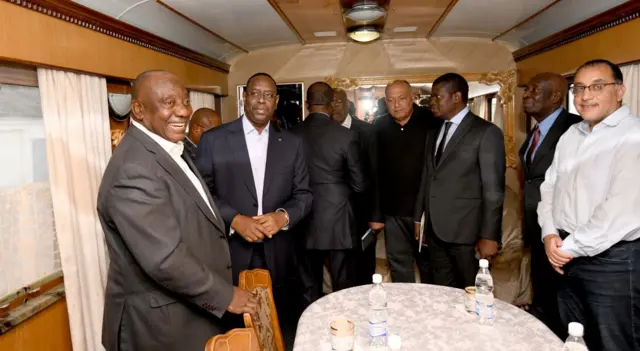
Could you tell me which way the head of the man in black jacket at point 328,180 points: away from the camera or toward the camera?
away from the camera

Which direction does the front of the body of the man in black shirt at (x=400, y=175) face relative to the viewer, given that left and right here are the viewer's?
facing the viewer

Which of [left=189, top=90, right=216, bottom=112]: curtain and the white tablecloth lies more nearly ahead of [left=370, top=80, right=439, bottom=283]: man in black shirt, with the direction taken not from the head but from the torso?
the white tablecloth

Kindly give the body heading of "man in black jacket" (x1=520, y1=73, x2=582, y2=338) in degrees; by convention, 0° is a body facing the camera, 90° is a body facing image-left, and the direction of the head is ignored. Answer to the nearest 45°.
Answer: approximately 45°

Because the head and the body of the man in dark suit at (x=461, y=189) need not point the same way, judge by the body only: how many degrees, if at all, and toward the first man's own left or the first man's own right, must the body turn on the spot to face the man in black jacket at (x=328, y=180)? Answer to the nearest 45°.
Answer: approximately 45° to the first man's own right

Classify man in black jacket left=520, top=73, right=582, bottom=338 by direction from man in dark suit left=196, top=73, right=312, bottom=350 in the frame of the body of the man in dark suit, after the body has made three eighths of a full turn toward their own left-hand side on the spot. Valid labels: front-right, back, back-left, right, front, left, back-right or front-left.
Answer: front-right

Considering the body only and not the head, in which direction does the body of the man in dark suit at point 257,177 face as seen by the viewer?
toward the camera

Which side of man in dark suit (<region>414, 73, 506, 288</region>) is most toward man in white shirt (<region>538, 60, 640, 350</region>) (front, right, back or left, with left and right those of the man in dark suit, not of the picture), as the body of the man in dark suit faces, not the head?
left

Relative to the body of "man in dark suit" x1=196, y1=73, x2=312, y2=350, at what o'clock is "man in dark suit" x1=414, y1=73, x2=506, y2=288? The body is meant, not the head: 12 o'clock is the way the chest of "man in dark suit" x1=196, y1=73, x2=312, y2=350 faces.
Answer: "man in dark suit" x1=414, y1=73, x2=506, y2=288 is roughly at 9 o'clock from "man in dark suit" x1=196, y1=73, x2=312, y2=350.

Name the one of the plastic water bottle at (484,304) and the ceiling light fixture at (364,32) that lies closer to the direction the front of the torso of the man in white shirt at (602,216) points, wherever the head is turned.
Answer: the plastic water bottle

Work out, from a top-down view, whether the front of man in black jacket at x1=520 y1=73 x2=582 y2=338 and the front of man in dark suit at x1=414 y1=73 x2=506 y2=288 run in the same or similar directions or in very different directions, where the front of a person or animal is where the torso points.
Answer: same or similar directions

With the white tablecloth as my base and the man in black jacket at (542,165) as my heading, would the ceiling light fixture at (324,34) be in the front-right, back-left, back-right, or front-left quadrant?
front-left

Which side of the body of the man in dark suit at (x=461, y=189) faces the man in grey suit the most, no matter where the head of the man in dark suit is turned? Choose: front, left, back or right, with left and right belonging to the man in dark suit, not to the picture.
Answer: front

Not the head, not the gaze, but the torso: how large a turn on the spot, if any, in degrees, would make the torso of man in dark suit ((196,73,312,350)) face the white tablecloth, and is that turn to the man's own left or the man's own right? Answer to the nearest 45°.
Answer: approximately 45° to the man's own left

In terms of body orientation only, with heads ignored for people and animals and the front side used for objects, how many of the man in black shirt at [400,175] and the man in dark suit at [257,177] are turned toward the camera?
2

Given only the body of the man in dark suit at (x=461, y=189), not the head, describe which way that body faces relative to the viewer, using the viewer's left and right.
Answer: facing the viewer and to the left of the viewer
